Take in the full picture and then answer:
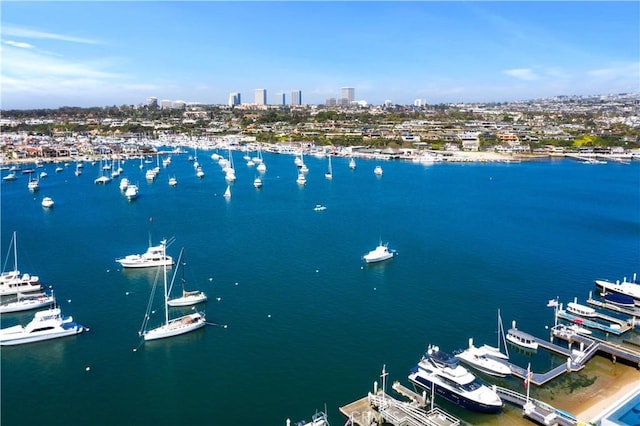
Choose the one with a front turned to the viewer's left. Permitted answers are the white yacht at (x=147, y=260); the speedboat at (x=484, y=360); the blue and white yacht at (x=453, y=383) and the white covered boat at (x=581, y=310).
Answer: the white yacht at (x=147, y=260)

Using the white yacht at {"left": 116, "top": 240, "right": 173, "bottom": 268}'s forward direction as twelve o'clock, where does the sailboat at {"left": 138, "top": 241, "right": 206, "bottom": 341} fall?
The sailboat is roughly at 9 o'clock from the white yacht.

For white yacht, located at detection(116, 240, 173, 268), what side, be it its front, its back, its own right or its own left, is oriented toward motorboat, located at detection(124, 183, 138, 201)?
right

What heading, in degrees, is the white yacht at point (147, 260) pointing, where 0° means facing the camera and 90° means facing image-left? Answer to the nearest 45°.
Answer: approximately 90°

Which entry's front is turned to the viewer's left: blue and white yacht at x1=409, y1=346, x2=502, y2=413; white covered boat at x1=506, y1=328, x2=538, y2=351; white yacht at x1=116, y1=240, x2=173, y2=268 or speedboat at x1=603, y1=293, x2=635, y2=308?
white yacht at x1=116, y1=240, x2=173, y2=268

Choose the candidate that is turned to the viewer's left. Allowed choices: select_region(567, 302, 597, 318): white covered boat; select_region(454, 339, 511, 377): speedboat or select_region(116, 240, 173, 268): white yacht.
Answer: select_region(116, 240, 173, 268): white yacht

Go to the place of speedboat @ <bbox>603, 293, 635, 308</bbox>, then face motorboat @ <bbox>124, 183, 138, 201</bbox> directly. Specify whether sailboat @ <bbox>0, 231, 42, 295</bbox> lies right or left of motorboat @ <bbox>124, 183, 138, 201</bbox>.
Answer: left

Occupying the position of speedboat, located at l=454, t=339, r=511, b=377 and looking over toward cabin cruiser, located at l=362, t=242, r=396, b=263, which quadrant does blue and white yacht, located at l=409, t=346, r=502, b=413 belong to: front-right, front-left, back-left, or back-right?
back-left
